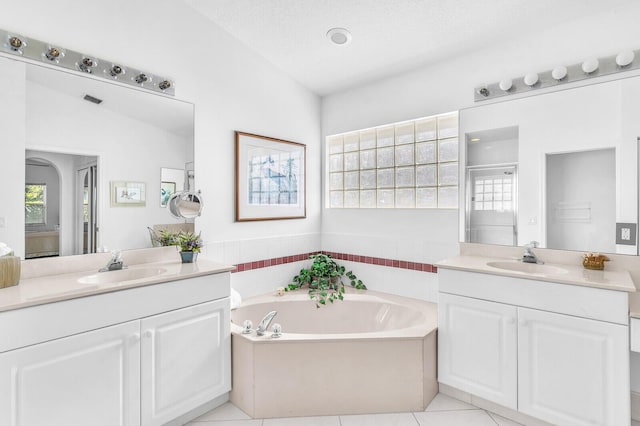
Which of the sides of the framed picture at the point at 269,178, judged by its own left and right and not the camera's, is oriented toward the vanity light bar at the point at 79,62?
right

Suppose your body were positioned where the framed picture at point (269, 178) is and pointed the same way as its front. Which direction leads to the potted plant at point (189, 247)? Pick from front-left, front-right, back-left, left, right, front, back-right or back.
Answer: right

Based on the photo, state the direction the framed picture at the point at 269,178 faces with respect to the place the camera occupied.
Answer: facing the viewer and to the right of the viewer

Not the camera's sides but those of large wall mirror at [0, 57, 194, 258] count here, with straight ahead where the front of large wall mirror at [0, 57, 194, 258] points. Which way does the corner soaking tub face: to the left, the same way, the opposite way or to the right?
to the right

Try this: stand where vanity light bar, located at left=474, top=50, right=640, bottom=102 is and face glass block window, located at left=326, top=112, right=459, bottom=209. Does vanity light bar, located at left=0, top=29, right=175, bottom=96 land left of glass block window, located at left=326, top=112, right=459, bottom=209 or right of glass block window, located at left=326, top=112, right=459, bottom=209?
left

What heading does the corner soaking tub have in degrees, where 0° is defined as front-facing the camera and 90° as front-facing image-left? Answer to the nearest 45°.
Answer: approximately 0°

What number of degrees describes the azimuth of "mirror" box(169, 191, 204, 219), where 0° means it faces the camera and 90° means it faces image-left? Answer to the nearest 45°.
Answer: approximately 315°

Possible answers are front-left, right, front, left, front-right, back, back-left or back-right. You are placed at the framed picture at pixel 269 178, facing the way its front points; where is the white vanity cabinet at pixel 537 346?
front
